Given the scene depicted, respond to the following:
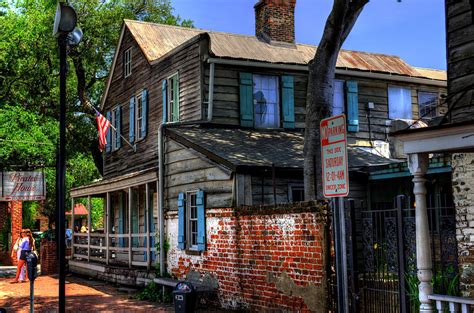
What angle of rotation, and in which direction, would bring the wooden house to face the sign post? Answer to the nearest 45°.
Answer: approximately 45° to its left

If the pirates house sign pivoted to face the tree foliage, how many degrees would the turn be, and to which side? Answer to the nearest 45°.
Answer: approximately 180°

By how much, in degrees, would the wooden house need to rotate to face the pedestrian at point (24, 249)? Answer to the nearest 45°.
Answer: approximately 45° to its right

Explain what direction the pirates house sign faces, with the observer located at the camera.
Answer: facing the viewer

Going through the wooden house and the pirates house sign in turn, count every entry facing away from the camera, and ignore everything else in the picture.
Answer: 0

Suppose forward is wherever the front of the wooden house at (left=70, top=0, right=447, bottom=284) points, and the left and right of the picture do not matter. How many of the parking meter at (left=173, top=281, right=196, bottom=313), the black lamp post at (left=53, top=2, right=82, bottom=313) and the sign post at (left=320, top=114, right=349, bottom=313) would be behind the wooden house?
0

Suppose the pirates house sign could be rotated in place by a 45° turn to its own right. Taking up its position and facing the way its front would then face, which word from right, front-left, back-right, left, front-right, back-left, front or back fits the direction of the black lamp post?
front-left

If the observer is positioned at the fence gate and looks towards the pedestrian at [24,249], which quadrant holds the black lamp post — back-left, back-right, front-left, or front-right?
front-left

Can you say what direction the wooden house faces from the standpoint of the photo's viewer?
facing the viewer and to the left of the viewer

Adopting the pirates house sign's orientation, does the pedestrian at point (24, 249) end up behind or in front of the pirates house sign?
in front

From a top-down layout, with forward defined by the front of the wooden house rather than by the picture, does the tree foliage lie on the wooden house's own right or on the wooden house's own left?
on the wooden house's own right
